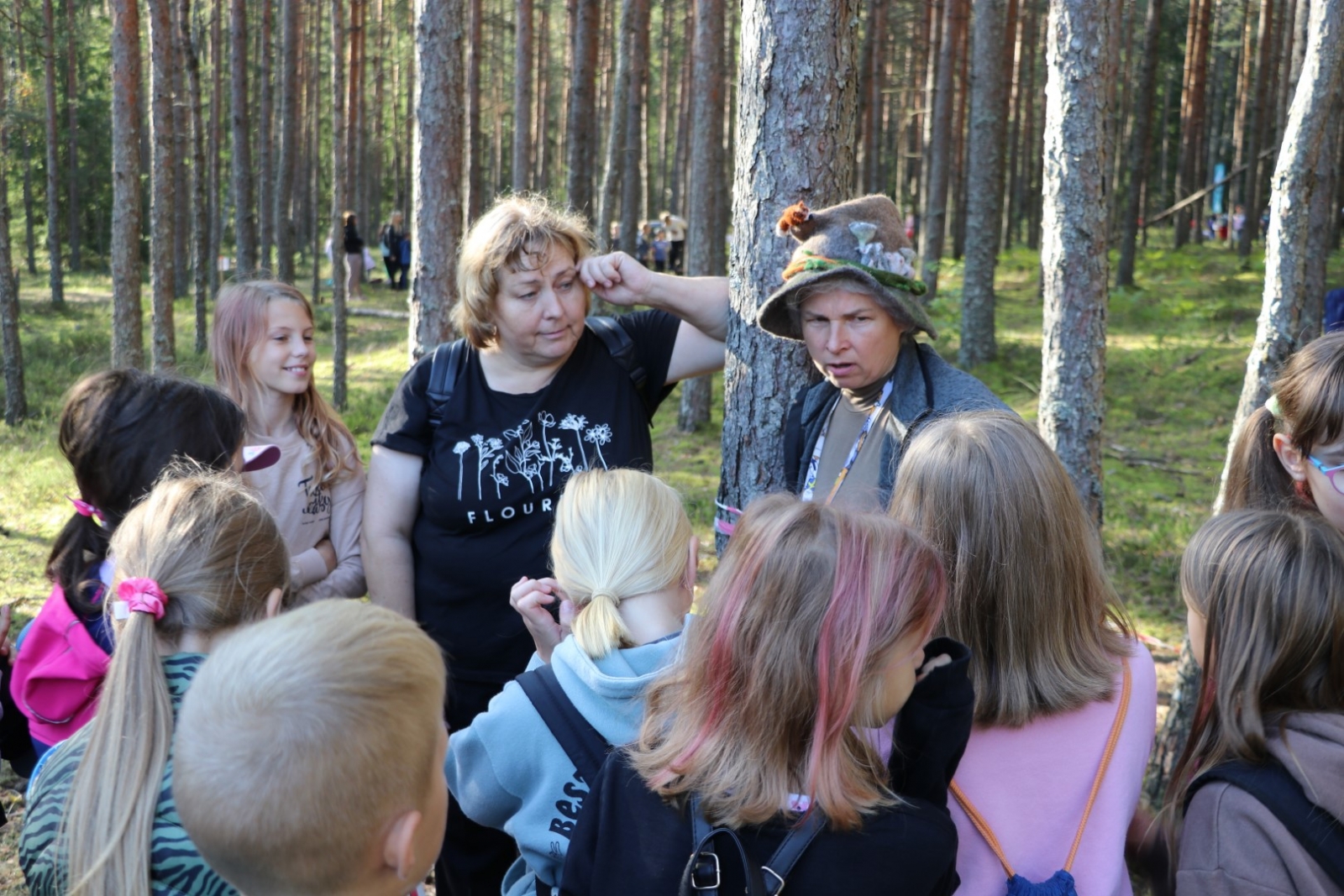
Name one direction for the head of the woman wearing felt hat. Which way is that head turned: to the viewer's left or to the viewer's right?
to the viewer's left

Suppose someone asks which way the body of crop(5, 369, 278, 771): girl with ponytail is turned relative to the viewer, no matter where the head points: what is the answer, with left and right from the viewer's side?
facing away from the viewer and to the right of the viewer

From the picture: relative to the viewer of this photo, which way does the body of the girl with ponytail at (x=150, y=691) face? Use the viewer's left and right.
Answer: facing away from the viewer and to the right of the viewer

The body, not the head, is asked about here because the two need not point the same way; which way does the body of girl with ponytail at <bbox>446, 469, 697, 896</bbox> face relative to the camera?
away from the camera

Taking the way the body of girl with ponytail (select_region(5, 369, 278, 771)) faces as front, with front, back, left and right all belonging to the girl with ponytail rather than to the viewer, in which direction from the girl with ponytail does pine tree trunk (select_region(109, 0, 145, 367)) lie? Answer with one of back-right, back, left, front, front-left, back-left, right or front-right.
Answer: front-left

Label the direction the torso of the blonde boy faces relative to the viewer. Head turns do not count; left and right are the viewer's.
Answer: facing away from the viewer and to the right of the viewer

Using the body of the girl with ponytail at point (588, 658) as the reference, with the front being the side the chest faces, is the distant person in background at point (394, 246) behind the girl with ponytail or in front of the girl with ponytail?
in front
